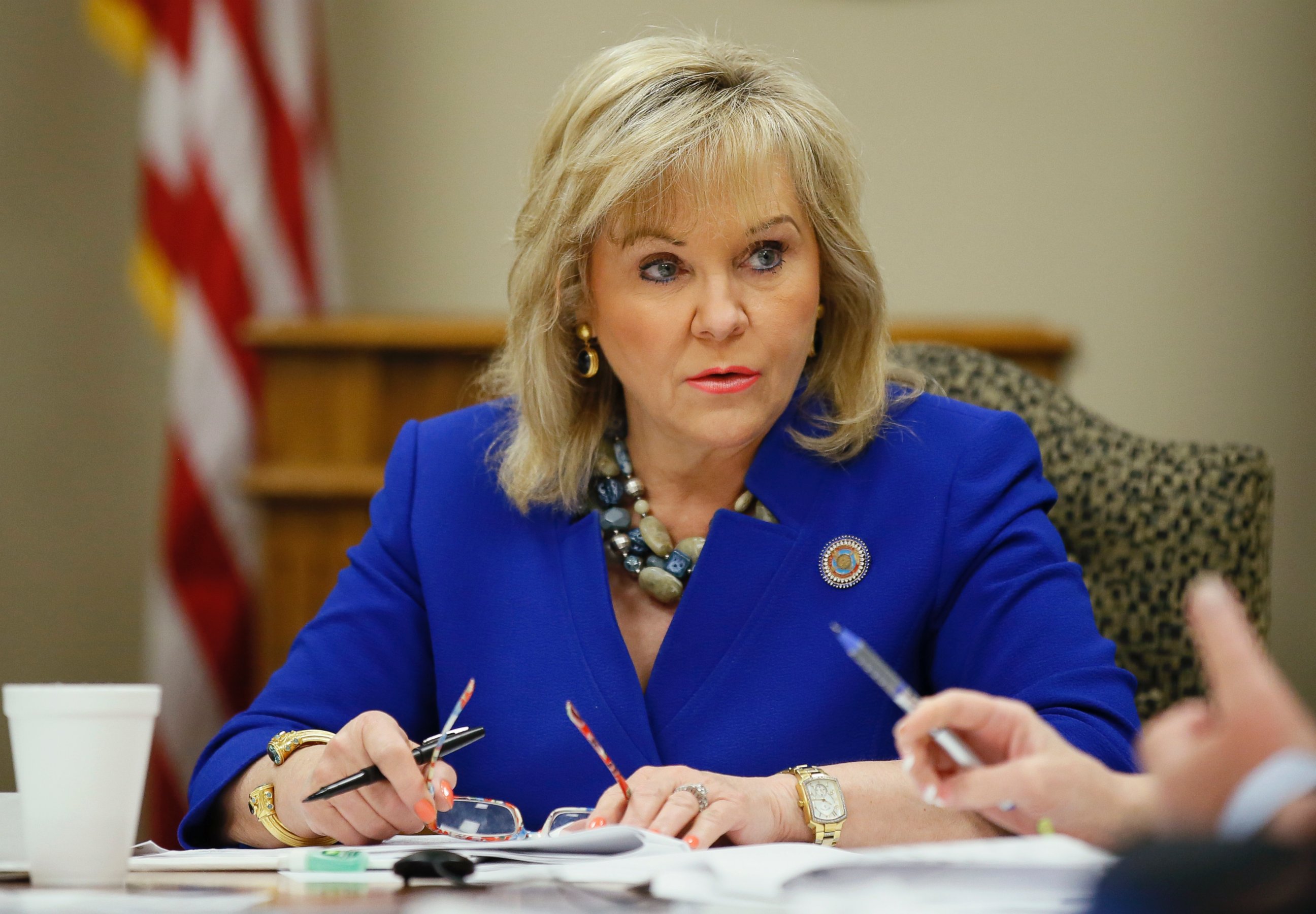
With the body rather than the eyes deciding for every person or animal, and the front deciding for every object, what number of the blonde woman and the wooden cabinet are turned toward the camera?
2

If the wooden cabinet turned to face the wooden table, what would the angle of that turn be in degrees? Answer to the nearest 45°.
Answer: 0° — it already faces it

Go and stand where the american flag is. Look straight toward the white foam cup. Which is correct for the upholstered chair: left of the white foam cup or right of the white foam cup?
left

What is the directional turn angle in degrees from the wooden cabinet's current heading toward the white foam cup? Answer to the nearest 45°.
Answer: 0° — it already faces it

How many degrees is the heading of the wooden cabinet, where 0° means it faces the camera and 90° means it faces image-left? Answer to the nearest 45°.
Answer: approximately 0°
